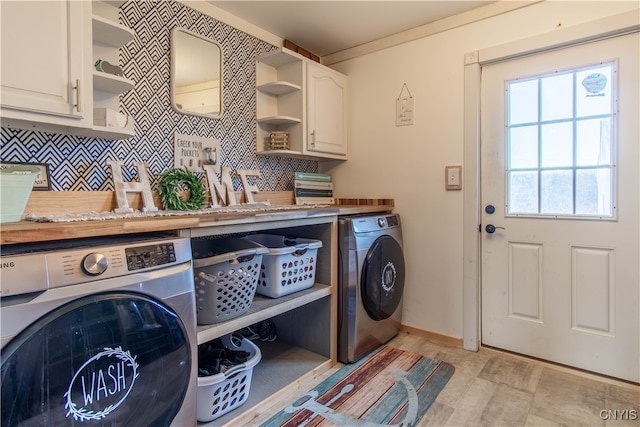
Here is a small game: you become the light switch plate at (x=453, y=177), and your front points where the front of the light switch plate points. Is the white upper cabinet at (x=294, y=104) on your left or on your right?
on your right

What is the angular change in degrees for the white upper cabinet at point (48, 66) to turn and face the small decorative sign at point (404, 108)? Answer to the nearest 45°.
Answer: approximately 45° to its left

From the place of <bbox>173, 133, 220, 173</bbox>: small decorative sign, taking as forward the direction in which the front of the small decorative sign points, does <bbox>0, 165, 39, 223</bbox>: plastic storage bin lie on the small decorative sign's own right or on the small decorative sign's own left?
on the small decorative sign's own right

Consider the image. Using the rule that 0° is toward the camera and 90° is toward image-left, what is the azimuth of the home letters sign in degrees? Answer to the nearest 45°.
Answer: approximately 315°

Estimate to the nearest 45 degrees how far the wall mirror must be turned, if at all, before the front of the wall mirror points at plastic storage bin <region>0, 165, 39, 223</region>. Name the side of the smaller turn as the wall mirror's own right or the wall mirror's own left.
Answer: approximately 90° to the wall mirror's own right

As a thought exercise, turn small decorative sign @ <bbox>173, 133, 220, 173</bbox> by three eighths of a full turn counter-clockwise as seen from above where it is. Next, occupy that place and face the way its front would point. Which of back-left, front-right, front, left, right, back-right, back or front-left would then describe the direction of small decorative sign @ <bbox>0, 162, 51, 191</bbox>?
back-left

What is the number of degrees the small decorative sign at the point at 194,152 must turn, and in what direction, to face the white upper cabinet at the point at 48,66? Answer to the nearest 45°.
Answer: approximately 90° to its right

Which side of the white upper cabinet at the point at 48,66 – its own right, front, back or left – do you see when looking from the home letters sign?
left
